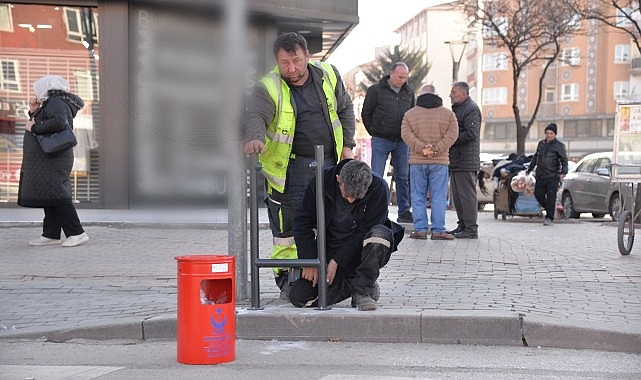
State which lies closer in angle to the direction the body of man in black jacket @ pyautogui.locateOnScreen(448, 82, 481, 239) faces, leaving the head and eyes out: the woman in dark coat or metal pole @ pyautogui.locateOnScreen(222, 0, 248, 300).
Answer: the woman in dark coat

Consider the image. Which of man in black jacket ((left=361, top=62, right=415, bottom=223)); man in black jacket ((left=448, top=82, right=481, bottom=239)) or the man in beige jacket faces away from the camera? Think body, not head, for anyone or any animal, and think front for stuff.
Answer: the man in beige jacket

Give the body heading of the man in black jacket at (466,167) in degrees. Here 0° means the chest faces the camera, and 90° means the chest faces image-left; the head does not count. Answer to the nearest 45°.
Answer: approximately 90°

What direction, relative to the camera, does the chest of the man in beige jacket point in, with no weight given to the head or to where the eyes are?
away from the camera

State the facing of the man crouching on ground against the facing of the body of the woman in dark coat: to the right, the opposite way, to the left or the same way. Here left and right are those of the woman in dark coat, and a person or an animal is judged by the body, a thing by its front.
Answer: to the left

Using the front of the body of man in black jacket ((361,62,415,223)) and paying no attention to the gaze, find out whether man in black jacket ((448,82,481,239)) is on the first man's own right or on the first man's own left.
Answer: on the first man's own left

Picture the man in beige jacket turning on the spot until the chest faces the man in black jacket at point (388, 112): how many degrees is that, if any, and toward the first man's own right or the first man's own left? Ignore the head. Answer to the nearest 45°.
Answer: approximately 45° to the first man's own left

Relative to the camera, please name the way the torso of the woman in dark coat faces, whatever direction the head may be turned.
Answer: to the viewer's left

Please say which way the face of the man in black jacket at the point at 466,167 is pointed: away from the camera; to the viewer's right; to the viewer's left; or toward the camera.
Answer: to the viewer's left

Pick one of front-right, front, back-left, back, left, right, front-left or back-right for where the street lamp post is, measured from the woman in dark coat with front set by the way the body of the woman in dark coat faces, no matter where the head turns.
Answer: back-right
